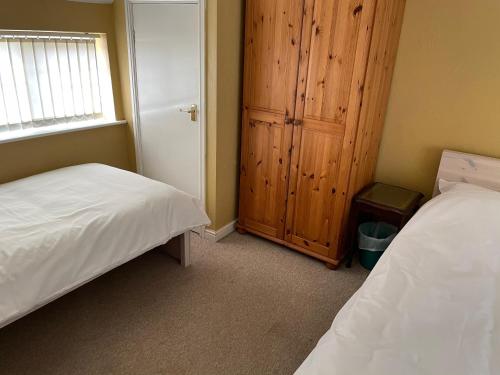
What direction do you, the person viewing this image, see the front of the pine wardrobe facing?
facing the viewer and to the left of the viewer

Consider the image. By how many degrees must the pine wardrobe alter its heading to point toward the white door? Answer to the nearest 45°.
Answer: approximately 45° to its right

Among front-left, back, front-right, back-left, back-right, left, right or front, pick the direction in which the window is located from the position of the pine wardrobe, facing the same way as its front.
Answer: front-right
